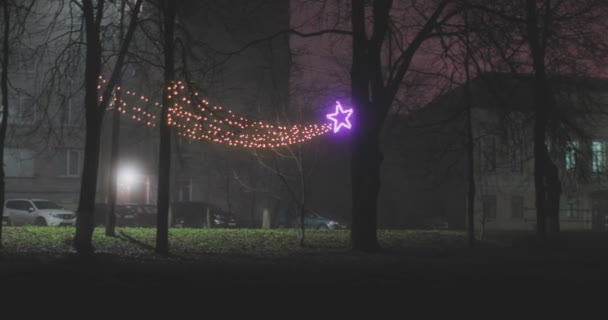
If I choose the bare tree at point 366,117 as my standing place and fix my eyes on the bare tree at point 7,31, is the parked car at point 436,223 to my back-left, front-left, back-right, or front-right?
back-right

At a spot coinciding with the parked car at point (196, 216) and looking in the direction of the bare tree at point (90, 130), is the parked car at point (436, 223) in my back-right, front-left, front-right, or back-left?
back-left

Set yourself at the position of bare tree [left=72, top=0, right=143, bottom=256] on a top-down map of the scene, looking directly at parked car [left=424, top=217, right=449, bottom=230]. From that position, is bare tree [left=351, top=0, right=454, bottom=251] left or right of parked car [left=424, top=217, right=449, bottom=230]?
right

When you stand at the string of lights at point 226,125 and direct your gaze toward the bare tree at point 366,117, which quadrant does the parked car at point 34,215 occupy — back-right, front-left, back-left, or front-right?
back-left
